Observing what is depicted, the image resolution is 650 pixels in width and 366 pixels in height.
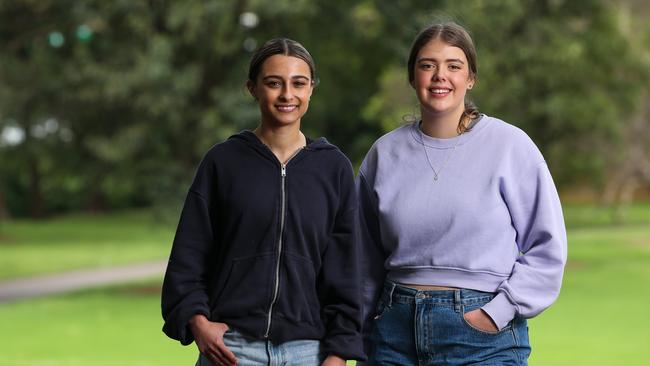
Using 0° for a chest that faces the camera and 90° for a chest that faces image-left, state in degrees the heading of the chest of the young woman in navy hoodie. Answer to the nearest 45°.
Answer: approximately 0°

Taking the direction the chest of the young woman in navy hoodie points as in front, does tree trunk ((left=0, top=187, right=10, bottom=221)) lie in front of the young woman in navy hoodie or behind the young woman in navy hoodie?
behind

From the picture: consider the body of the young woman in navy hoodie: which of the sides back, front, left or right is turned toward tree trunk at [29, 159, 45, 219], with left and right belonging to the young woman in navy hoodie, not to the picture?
back

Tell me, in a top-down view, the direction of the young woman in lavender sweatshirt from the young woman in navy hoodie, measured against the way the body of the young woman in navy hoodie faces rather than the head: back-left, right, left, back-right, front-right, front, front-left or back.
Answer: left
